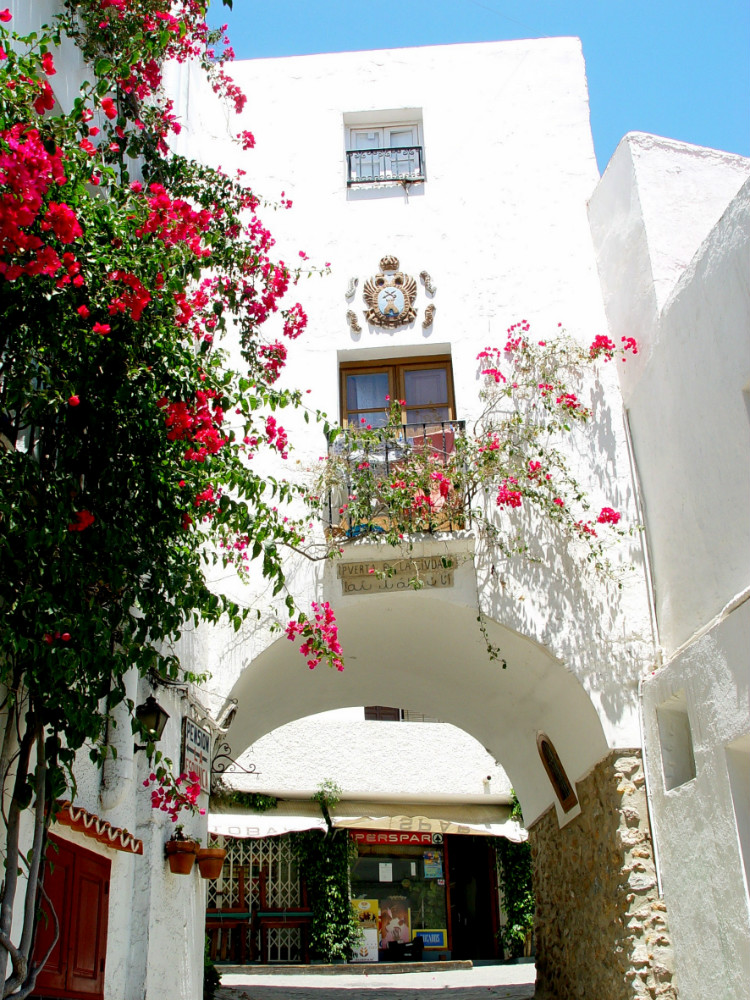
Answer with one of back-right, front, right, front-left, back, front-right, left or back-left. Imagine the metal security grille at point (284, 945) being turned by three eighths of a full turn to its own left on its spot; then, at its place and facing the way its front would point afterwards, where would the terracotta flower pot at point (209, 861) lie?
back-right

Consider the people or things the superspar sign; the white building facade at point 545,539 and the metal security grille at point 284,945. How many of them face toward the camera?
3

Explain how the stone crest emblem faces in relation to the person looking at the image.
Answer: facing the viewer

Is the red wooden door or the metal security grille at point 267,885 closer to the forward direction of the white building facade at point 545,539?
the red wooden door

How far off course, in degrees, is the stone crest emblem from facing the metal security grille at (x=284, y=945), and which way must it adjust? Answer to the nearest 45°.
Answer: approximately 180°

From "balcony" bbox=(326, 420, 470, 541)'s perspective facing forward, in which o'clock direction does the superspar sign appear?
The superspar sign is roughly at 6 o'clock from the balcony.

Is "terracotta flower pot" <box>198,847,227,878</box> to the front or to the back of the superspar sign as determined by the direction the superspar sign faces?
to the front

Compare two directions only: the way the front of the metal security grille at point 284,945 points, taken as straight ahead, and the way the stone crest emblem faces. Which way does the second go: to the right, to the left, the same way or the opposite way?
the same way

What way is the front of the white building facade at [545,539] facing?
toward the camera

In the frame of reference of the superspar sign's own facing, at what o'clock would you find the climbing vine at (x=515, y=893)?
The climbing vine is roughly at 9 o'clock from the superspar sign.

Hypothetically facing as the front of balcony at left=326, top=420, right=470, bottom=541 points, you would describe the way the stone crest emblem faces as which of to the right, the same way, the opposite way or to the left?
the same way

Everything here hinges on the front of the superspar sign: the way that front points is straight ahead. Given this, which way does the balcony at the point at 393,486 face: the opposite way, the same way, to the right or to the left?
the same way
